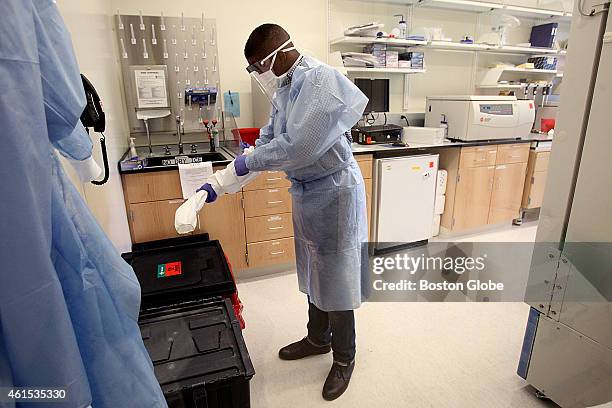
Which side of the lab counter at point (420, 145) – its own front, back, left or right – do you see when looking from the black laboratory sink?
right

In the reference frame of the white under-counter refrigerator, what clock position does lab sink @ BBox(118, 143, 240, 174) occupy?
The lab sink is roughly at 2 o'clock from the white under-counter refrigerator.

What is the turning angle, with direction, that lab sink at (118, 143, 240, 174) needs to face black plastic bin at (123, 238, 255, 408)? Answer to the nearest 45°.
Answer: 0° — it already faces it

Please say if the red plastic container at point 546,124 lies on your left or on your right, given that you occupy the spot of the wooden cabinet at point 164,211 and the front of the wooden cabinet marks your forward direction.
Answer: on your left

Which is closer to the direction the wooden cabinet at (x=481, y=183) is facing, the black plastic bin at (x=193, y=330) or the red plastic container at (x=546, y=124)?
the black plastic bin

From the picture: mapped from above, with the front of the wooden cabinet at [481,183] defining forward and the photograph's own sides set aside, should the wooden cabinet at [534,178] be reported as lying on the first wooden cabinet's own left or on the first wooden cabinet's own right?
on the first wooden cabinet's own left

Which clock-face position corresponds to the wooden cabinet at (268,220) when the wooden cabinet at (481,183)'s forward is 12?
the wooden cabinet at (268,220) is roughly at 3 o'clock from the wooden cabinet at (481,183).

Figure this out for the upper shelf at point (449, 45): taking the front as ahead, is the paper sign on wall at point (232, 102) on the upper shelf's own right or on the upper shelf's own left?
on the upper shelf's own right

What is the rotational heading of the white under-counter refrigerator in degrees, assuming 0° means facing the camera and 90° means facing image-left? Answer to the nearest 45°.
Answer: approximately 0°

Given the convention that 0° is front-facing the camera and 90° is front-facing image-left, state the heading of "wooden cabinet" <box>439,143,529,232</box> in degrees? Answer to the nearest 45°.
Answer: approximately 315°

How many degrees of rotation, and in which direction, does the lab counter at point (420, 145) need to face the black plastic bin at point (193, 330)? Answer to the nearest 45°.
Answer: approximately 45° to its right

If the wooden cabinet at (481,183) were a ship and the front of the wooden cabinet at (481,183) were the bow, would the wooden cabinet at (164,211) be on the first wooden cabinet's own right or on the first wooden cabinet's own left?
on the first wooden cabinet's own right

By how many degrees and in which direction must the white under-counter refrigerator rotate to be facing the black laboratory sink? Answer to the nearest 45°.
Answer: approximately 45° to its right

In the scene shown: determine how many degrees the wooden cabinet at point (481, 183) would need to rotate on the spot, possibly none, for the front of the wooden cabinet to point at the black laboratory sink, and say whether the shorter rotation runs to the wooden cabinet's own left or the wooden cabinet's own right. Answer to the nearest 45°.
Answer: approximately 90° to the wooden cabinet's own right
